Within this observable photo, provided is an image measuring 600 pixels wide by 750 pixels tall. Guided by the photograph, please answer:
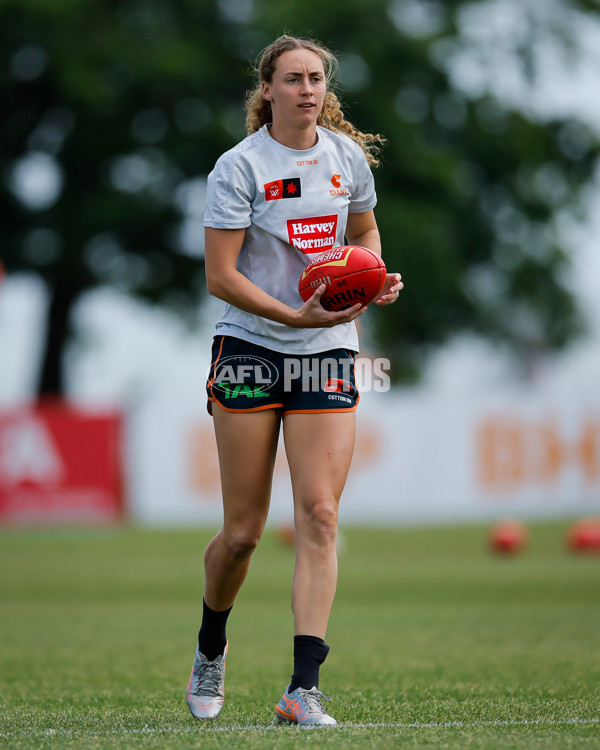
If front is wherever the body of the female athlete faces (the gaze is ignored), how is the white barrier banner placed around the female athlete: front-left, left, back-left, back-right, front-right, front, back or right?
back-left

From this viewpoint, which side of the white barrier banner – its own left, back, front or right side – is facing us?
front

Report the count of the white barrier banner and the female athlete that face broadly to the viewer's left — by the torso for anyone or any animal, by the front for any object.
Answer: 0

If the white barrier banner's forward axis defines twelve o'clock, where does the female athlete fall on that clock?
The female athlete is roughly at 12 o'clock from the white barrier banner.

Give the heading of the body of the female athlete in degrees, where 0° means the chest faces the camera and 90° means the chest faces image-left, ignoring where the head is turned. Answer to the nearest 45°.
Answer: approximately 315°
